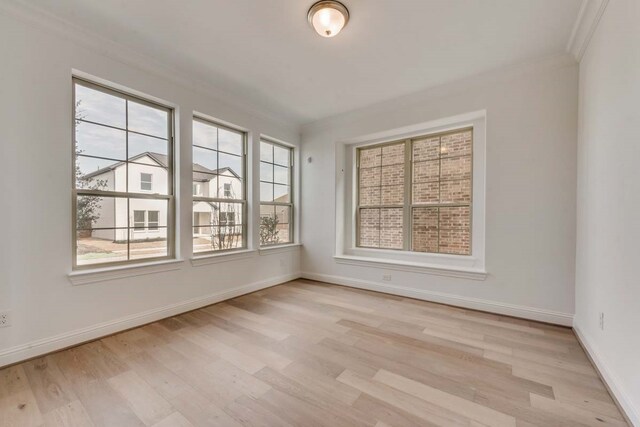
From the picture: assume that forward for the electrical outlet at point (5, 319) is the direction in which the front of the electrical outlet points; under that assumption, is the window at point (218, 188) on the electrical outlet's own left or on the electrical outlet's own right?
on the electrical outlet's own left

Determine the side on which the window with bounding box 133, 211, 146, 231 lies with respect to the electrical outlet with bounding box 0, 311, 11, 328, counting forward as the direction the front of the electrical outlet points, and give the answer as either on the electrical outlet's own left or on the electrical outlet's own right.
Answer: on the electrical outlet's own left

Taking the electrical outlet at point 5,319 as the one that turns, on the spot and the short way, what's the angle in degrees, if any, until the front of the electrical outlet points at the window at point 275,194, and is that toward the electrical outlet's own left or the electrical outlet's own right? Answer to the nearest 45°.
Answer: approximately 90° to the electrical outlet's own left

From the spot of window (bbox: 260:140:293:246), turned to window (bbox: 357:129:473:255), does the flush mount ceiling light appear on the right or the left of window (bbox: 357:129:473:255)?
right
